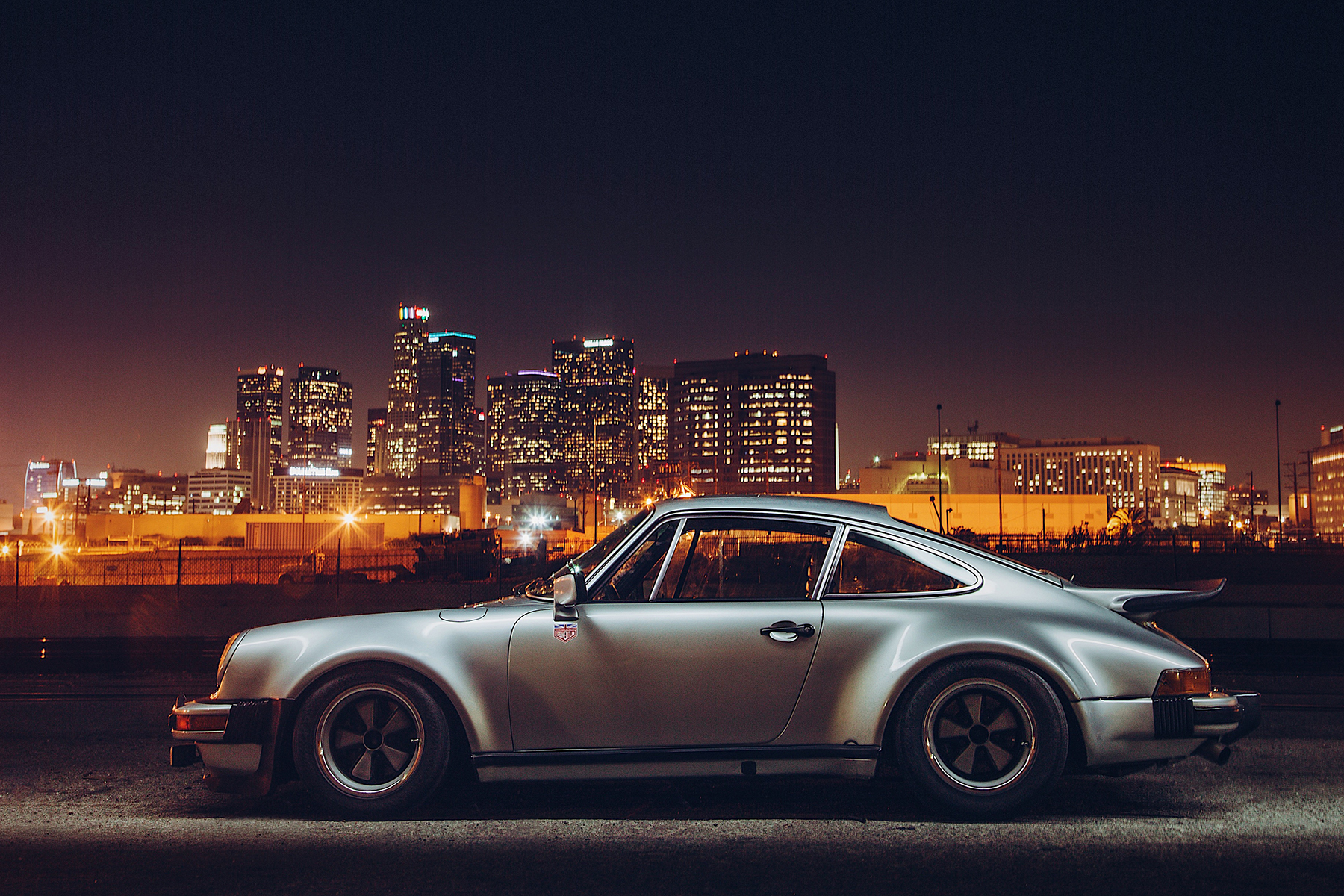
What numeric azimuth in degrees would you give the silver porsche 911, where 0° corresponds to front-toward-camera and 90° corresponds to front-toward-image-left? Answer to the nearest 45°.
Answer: approximately 90°
